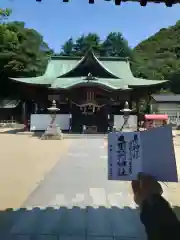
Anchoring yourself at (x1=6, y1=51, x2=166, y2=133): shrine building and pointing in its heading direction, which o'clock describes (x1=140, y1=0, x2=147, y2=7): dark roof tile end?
The dark roof tile end is roughly at 12 o'clock from the shrine building.

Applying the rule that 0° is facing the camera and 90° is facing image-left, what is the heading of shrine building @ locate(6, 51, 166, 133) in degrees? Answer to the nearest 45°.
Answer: approximately 0°
